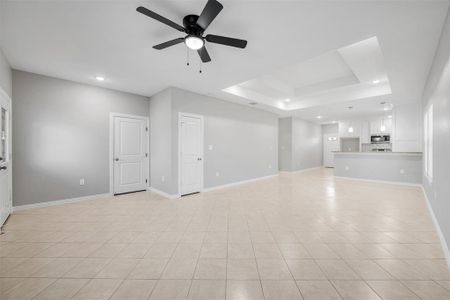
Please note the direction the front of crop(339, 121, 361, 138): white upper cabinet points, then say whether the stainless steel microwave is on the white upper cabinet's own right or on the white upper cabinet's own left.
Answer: on the white upper cabinet's own left

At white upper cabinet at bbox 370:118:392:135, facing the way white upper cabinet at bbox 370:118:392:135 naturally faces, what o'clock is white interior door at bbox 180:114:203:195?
The white interior door is roughly at 1 o'clock from the white upper cabinet.

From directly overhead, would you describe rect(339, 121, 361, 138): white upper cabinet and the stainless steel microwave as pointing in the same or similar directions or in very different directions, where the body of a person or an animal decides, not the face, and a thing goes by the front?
same or similar directions

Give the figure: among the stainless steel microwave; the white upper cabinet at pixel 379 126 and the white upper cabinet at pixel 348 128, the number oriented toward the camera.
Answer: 3

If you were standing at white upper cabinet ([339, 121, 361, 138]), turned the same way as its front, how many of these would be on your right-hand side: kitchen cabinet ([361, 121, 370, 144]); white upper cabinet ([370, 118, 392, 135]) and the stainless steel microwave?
0

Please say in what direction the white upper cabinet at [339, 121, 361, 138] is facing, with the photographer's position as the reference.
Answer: facing the viewer

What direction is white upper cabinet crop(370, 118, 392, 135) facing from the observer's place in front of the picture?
facing the viewer

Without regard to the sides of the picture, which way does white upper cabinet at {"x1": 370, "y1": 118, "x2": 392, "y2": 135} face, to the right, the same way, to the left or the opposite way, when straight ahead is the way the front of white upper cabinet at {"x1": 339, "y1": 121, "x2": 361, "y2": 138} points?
the same way

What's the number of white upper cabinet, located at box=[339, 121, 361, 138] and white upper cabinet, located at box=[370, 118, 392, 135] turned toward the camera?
2

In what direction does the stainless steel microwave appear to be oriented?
toward the camera

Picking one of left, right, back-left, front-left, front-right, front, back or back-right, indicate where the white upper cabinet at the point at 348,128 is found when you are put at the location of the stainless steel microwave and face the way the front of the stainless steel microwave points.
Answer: right

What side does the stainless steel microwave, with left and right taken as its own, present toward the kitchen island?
front

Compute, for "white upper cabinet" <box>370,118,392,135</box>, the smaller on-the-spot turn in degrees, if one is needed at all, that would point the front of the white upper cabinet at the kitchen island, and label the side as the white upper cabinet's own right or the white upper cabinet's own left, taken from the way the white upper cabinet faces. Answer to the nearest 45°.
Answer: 0° — it already faces it

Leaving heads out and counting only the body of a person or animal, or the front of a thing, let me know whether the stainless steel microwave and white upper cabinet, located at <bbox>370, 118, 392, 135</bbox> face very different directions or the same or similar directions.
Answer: same or similar directions

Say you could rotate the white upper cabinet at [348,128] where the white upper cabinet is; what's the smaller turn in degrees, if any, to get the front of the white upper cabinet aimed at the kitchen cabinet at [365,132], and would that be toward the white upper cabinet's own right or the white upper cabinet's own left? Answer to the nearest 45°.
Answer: approximately 90° to the white upper cabinet's own left
